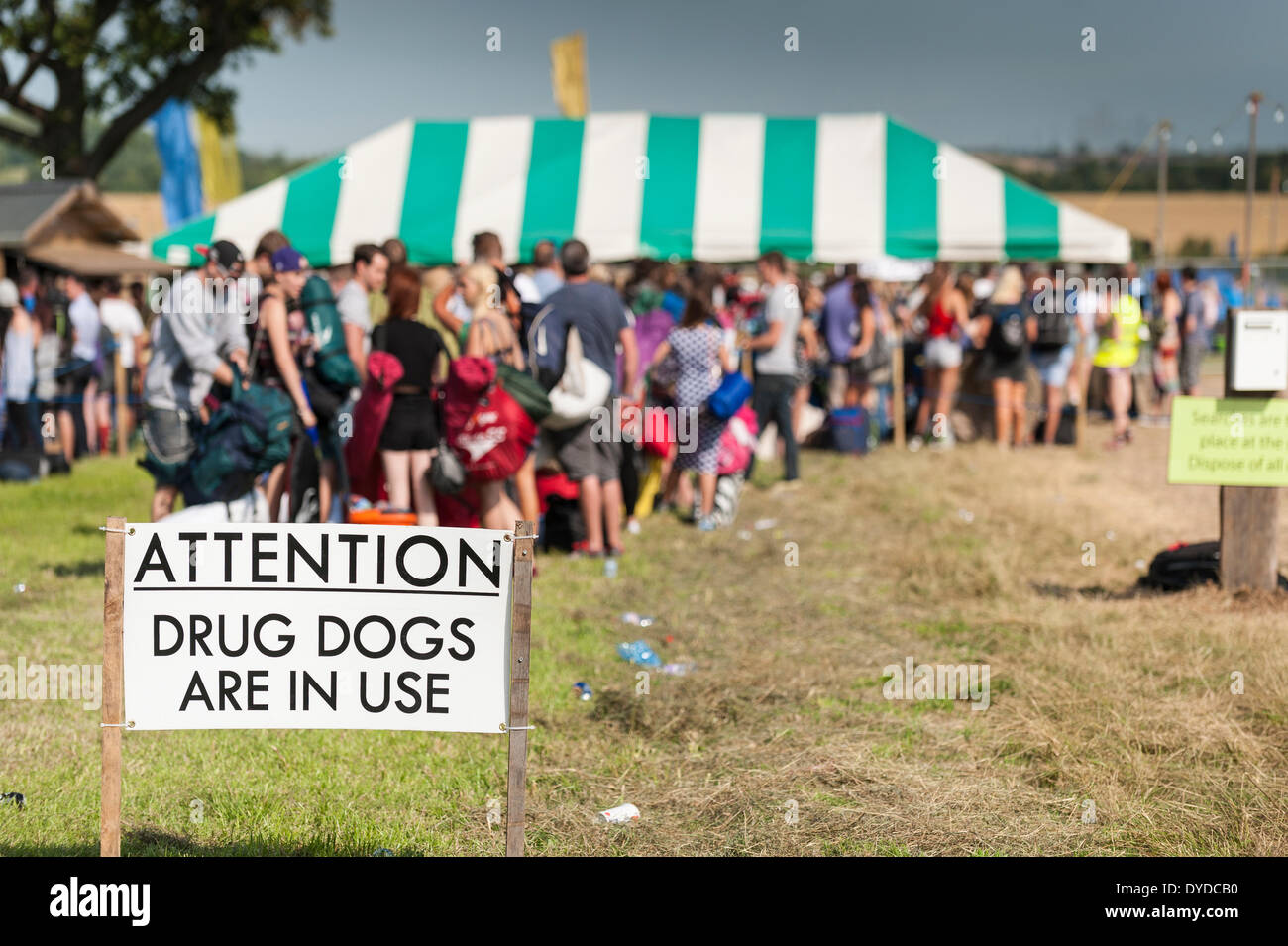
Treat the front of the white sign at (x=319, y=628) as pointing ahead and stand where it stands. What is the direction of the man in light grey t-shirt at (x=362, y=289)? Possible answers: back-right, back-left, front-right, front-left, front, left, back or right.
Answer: back

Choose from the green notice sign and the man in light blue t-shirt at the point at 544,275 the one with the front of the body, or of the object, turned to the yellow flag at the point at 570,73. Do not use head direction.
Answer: the man in light blue t-shirt

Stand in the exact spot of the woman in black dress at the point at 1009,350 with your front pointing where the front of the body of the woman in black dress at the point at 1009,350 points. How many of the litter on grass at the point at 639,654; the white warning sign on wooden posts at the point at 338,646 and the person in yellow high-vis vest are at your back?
2

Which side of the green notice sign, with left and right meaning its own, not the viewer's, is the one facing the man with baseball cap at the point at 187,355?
right

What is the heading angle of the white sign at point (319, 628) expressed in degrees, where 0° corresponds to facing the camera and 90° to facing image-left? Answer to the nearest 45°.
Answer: approximately 0°

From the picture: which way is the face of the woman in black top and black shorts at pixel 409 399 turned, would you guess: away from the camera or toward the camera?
away from the camera

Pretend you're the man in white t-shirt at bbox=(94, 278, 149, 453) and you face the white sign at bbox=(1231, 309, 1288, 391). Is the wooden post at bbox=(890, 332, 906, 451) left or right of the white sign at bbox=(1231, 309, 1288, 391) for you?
left

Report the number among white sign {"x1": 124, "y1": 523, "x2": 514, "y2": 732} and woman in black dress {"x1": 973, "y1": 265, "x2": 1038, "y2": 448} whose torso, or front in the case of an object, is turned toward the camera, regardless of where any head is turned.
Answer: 1

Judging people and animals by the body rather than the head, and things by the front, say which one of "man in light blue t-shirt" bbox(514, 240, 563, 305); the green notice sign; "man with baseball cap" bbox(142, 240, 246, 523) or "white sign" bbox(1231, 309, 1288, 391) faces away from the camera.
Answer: the man in light blue t-shirt

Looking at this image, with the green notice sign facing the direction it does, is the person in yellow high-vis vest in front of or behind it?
behind

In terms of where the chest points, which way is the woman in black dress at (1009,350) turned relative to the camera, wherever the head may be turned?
away from the camera

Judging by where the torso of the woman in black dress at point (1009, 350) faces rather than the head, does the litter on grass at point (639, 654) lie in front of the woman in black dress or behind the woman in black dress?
behind

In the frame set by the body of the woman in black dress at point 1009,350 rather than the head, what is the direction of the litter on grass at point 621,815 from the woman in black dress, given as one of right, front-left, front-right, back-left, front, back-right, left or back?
back

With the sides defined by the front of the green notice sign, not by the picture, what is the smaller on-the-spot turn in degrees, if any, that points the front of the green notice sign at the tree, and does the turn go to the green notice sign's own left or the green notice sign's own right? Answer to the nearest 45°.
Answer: approximately 135° to the green notice sign's own right
